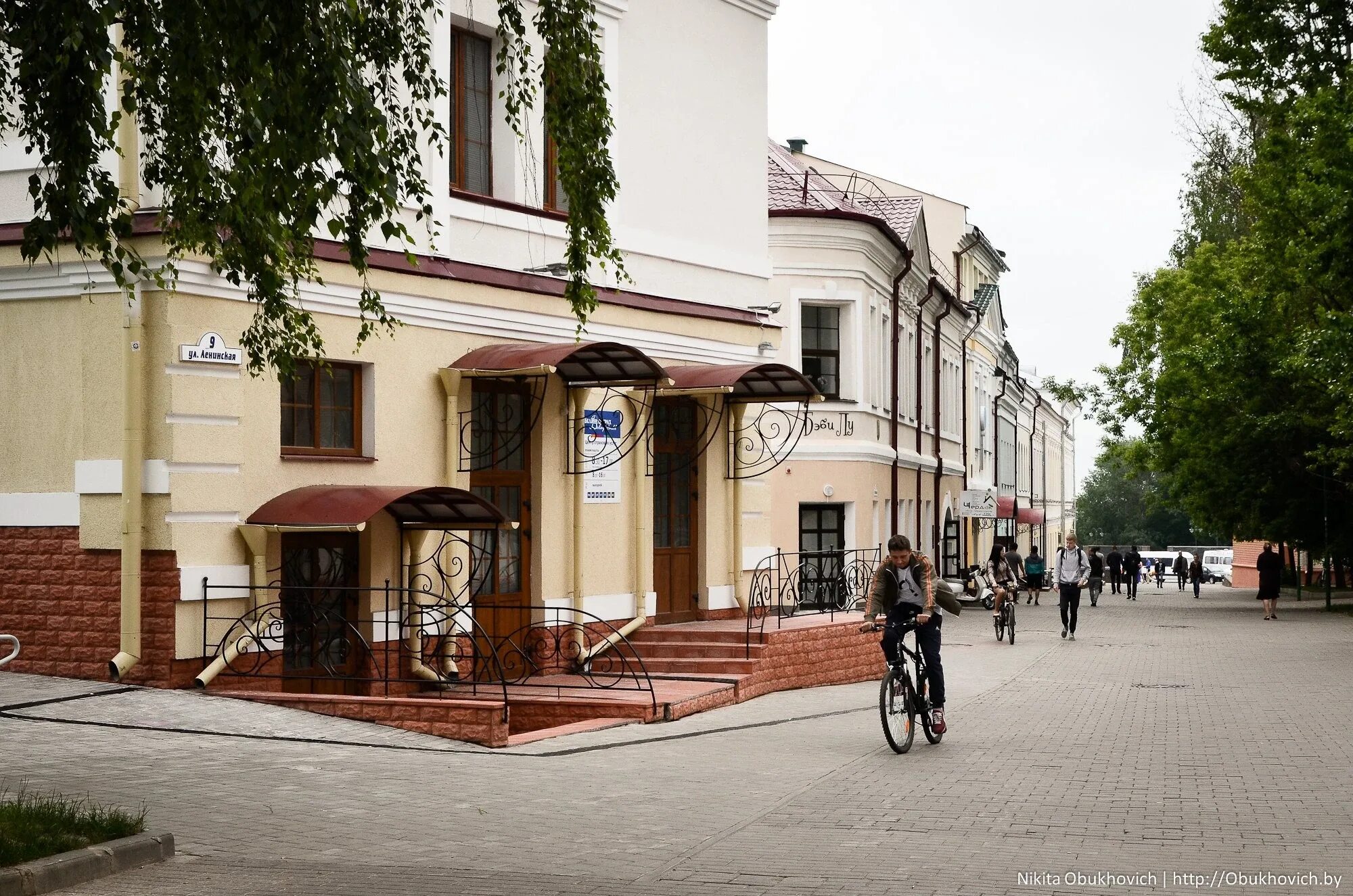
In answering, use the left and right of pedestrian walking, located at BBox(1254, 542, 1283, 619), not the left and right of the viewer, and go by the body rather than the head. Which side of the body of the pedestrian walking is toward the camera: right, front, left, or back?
back

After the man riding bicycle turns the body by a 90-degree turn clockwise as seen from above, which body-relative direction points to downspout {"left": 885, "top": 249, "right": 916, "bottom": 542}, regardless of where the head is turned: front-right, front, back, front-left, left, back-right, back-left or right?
front-right

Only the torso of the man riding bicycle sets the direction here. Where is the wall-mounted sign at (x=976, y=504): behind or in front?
behind

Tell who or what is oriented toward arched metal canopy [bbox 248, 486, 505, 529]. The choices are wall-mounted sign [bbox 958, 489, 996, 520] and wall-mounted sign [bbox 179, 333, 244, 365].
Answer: wall-mounted sign [bbox 958, 489, 996, 520]

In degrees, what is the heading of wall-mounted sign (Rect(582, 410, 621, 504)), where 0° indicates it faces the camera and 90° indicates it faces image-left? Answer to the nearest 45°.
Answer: approximately 315°

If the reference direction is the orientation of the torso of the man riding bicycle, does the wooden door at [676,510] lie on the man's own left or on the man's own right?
on the man's own right

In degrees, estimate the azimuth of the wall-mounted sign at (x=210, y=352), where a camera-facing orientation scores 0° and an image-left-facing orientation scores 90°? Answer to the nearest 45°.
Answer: approximately 0°
